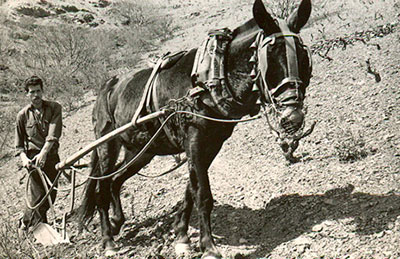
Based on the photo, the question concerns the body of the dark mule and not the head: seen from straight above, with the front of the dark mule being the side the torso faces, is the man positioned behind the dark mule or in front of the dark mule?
behind

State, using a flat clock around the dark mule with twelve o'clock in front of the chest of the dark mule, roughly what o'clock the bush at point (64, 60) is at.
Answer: The bush is roughly at 7 o'clock from the dark mule.

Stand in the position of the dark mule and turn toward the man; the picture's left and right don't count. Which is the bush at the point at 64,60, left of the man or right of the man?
right

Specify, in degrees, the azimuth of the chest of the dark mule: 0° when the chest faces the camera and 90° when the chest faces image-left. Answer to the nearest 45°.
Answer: approximately 315°
